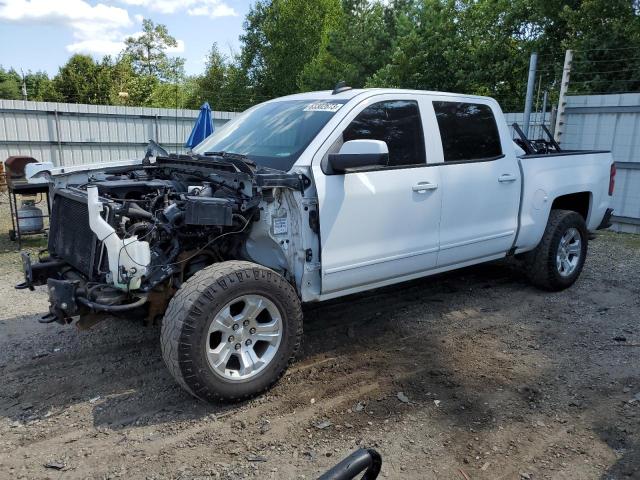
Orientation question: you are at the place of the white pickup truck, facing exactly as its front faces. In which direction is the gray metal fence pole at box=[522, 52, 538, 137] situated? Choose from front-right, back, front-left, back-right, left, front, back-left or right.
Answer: back

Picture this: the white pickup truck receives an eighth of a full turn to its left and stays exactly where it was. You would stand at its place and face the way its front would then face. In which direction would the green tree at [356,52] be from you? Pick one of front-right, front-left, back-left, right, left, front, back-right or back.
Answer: back

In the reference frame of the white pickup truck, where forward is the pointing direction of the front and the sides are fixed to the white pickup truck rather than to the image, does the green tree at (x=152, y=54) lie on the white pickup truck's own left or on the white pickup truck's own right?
on the white pickup truck's own right

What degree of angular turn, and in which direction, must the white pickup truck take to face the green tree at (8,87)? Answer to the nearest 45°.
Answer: approximately 90° to its right

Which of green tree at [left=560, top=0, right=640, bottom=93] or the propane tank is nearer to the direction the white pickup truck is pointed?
the propane tank

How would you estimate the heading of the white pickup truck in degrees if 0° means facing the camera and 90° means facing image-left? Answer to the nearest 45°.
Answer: approximately 45°

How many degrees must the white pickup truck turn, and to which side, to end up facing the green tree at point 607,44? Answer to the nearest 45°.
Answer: approximately 180°

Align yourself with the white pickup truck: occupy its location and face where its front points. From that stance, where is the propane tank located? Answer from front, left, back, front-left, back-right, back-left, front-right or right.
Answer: right

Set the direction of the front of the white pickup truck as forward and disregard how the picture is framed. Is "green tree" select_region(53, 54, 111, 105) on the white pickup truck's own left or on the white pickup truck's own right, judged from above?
on the white pickup truck's own right

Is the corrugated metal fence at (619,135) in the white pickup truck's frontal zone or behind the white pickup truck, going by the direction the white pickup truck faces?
behind

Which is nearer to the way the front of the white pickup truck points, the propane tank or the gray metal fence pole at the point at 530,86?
the propane tank

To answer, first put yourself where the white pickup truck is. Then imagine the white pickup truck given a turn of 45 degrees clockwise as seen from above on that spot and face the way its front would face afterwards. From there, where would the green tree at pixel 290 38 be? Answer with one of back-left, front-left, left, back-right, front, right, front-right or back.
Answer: right
